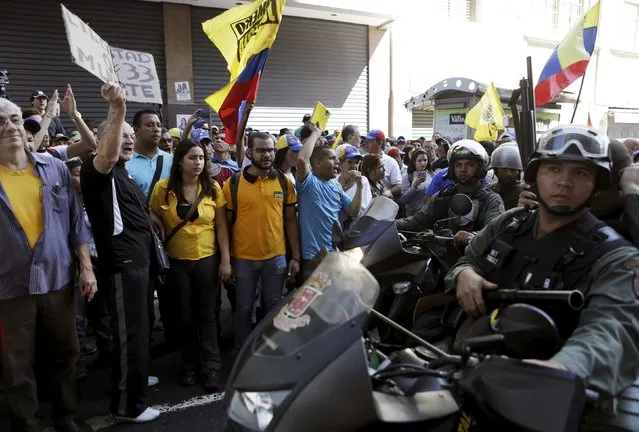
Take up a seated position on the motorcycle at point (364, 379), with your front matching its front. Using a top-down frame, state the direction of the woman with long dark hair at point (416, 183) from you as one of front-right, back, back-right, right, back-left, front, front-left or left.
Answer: back-right

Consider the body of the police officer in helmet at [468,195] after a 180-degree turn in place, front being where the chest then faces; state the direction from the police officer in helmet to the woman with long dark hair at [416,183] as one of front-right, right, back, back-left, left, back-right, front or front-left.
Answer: front-left

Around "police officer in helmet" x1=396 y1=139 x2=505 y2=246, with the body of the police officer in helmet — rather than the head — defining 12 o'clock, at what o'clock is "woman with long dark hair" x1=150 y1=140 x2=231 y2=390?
The woman with long dark hair is roughly at 1 o'clock from the police officer in helmet.

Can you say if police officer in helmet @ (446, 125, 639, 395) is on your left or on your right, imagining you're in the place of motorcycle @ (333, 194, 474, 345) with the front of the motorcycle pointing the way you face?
on your left

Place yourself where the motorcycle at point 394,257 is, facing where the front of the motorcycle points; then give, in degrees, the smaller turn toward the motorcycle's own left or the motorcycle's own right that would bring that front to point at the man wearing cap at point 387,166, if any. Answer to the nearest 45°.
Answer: approximately 135° to the motorcycle's own right

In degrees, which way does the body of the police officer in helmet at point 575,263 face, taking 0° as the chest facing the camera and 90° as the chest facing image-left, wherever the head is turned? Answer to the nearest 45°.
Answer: approximately 45°

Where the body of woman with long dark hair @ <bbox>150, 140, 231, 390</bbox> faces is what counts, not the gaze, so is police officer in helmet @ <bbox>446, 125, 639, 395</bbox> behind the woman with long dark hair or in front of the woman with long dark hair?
in front

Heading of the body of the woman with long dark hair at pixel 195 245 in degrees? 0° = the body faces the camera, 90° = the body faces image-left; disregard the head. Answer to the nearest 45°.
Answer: approximately 0°

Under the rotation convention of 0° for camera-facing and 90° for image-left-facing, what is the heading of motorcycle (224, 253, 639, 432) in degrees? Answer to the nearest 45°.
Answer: approximately 45°

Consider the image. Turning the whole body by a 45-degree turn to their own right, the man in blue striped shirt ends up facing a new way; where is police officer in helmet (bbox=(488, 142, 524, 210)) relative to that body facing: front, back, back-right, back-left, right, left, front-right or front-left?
back-left

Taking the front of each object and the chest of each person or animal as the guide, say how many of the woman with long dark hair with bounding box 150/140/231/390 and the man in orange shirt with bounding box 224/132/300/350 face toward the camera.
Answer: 2
